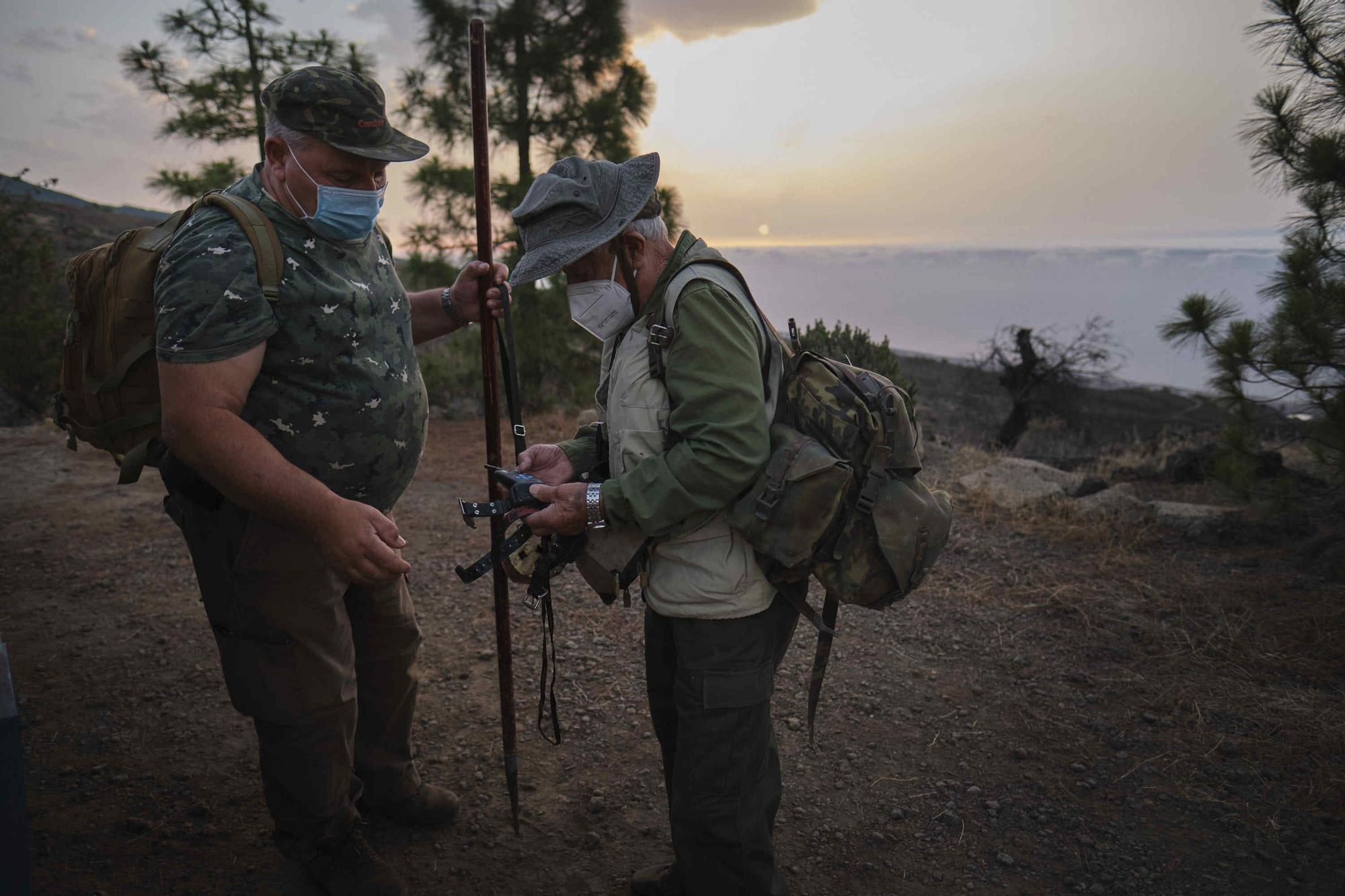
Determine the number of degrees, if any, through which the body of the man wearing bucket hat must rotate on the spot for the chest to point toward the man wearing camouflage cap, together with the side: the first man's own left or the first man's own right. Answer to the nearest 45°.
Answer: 0° — they already face them

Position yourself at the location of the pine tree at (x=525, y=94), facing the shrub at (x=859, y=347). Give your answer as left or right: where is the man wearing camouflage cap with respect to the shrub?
right

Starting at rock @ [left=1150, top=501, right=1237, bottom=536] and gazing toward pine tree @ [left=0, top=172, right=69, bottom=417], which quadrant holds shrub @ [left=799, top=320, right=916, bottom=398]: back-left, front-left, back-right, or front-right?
front-right

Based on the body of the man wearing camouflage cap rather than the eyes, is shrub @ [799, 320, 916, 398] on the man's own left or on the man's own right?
on the man's own left

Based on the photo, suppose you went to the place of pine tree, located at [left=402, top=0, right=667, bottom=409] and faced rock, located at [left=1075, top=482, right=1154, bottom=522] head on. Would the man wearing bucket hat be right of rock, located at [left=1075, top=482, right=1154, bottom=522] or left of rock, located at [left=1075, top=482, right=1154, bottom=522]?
right

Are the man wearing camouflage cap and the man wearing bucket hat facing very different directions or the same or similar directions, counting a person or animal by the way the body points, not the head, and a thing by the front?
very different directions

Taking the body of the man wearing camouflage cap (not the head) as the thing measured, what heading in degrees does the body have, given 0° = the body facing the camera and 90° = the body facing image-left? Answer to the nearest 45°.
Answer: approximately 315°

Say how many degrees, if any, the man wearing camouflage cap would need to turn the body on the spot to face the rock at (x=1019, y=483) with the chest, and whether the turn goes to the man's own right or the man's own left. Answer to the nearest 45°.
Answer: approximately 90° to the man's own left

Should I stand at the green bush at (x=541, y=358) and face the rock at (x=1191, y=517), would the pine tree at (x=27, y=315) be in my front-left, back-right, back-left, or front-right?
back-right

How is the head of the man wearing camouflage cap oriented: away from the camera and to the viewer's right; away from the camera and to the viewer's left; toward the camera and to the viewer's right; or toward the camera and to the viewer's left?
toward the camera and to the viewer's right

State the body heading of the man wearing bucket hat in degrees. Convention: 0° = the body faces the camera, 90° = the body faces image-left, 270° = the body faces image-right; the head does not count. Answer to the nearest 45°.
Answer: approximately 90°

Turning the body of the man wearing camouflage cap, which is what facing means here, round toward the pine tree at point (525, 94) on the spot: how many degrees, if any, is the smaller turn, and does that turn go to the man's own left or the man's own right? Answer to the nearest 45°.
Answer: approximately 135° to the man's own left

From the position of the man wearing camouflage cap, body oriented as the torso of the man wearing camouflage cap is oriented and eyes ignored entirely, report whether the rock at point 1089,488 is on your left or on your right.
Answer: on your left

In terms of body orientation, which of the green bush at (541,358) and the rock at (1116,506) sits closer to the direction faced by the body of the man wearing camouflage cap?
the rock

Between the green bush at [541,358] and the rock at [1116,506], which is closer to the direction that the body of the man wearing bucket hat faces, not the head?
the green bush

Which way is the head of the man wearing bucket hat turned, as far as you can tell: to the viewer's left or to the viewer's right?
to the viewer's left

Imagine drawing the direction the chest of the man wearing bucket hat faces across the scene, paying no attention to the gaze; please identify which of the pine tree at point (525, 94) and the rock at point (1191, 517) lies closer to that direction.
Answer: the pine tree
